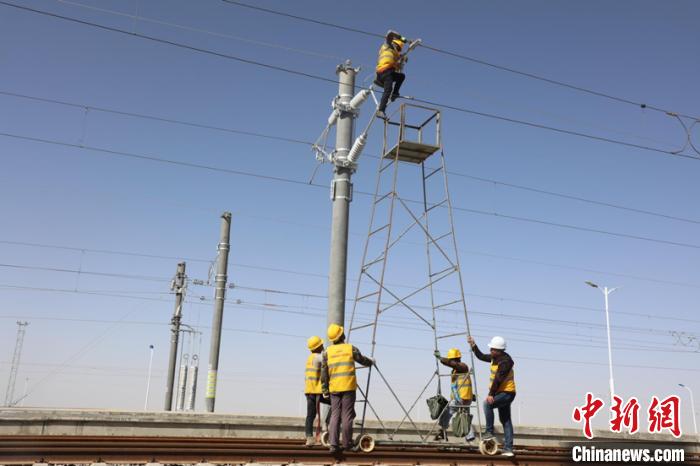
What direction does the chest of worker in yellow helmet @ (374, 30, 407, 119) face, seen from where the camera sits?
to the viewer's right

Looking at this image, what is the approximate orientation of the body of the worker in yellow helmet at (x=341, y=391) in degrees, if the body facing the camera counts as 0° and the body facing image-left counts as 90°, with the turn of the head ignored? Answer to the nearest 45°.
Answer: approximately 180°

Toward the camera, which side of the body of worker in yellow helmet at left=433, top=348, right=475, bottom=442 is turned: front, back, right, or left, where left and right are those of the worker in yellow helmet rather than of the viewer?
left

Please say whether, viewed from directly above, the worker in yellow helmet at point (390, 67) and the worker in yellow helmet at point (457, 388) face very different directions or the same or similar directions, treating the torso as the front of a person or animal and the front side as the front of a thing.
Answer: very different directions

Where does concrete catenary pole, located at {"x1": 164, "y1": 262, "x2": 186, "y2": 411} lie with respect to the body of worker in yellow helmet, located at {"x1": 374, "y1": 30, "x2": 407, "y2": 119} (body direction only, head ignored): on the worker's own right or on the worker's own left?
on the worker's own left

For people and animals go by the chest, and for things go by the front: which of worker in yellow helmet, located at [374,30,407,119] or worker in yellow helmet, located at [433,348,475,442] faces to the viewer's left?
worker in yellow helmet, located at [433,348,475,442]
